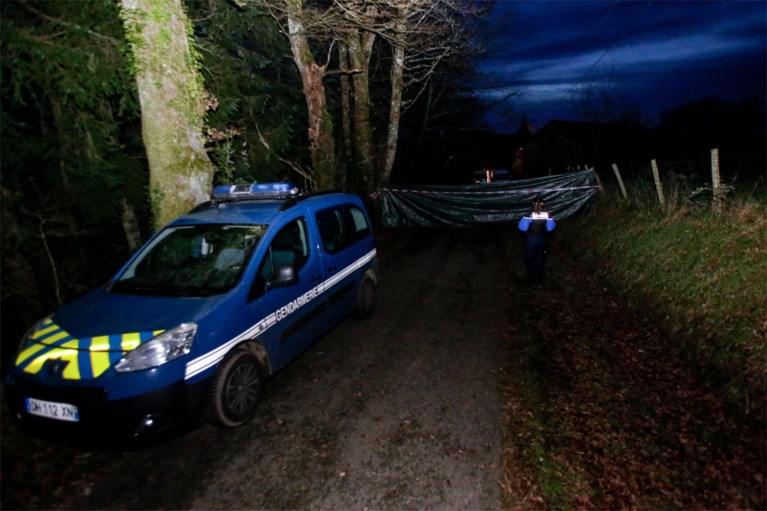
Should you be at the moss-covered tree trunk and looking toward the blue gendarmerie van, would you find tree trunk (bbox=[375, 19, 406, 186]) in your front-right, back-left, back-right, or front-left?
back-left

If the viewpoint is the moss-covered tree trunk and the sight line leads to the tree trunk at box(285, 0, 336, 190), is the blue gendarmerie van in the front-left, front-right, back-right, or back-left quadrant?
back-right

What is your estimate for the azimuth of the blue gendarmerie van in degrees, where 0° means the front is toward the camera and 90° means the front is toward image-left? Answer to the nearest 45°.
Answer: approximately 45°

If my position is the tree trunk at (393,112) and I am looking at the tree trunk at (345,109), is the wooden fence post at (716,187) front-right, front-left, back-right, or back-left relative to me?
back-left

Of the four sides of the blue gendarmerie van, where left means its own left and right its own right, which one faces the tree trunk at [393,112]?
back

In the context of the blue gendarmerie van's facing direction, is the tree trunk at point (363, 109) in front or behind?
behind

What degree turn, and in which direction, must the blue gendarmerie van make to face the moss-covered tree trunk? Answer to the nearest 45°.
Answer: approximately 135° to its right

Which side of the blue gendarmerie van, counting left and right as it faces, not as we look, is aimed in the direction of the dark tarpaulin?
back

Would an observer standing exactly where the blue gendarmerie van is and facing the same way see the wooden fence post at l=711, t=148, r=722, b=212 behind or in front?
behind
